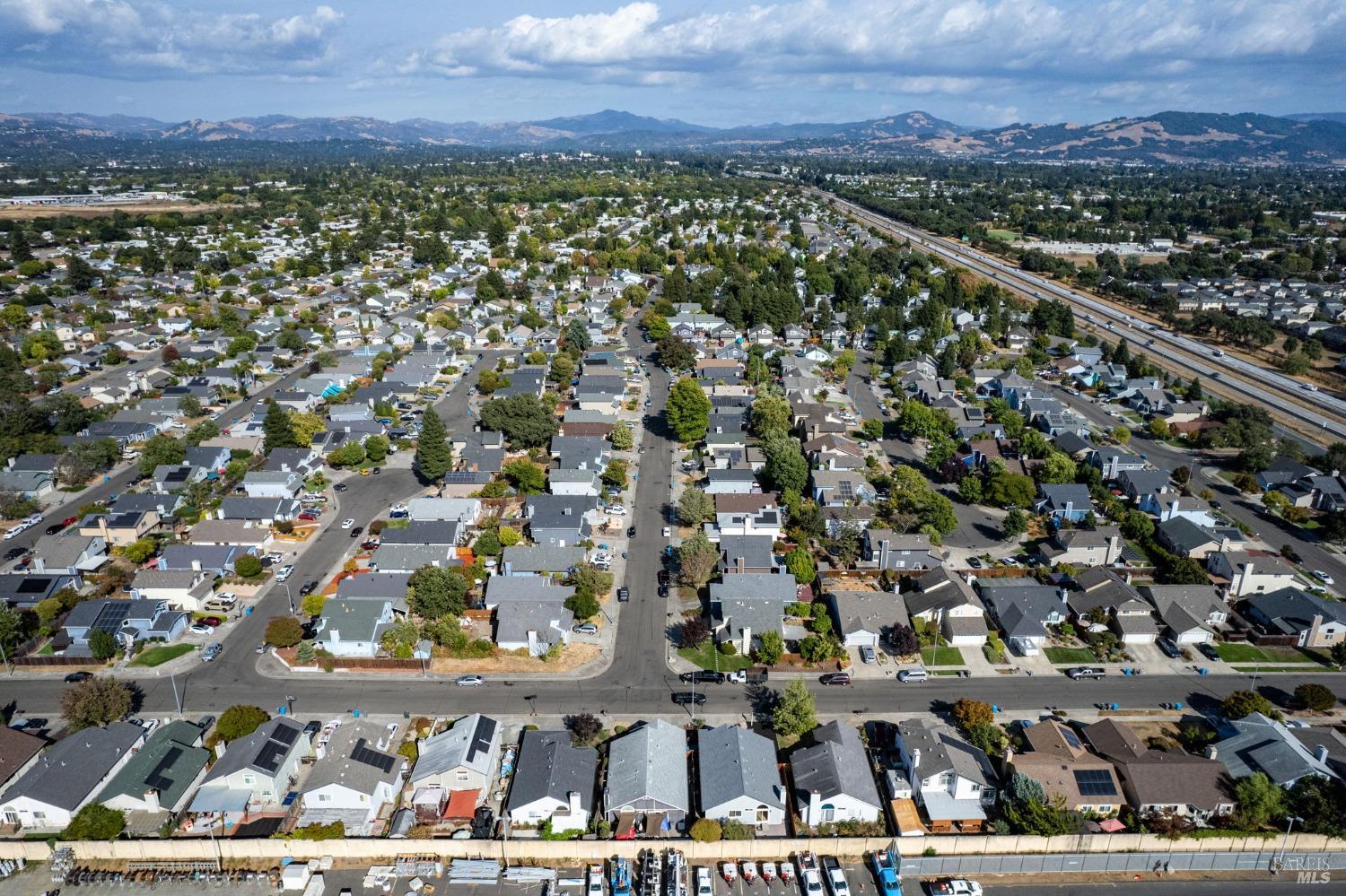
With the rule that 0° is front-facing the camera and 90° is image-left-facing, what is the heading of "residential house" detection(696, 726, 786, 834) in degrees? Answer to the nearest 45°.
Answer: approximately 180°

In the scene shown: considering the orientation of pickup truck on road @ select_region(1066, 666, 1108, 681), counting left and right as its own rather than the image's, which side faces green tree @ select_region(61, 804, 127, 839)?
front

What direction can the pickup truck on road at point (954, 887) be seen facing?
to the viewer's right

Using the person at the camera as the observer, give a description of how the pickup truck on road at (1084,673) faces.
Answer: facing the viewer and to the left of the viewer

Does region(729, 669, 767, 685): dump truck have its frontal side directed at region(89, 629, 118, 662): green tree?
yes

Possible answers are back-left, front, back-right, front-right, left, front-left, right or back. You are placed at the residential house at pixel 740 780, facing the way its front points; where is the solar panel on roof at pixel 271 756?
left

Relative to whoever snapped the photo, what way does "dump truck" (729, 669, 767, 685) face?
facing to the left of the viewer

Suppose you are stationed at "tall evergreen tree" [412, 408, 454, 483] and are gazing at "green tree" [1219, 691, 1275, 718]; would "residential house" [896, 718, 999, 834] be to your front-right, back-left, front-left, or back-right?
front-right

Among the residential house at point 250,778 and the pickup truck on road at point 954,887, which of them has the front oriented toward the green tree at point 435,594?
the residential house

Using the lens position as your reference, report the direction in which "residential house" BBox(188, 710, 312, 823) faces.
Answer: facing away from the viewer and to the right of the viewer

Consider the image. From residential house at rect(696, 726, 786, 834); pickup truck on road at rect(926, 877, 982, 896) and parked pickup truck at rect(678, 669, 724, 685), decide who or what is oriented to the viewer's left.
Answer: the parked pickup truck

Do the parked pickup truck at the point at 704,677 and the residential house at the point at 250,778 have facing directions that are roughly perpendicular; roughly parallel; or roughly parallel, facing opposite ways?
roughly perpendicular

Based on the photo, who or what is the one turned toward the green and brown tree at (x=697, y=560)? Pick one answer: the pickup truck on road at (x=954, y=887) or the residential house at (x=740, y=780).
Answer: the residential house

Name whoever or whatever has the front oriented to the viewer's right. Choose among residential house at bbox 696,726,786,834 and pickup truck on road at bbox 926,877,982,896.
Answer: the pickup truck on road
